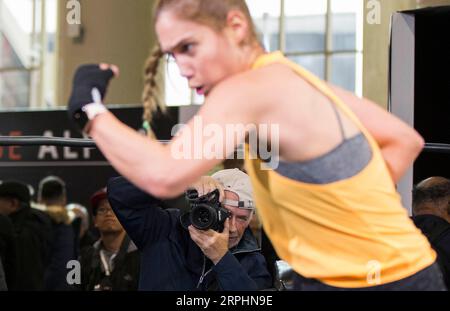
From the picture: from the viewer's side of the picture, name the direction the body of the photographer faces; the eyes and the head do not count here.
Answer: toward the camera

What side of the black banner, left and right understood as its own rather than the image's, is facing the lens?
front

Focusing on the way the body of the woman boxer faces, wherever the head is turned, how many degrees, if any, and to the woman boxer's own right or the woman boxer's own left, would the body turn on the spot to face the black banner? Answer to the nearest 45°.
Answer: approximately 45° to the woman boxer's own right

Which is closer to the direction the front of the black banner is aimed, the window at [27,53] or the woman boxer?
the woman boxer

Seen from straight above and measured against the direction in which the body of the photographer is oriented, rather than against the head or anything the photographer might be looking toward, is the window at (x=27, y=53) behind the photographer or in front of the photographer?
behind

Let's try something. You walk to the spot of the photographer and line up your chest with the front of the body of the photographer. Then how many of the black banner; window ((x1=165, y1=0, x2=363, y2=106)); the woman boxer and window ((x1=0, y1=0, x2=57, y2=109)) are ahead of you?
1

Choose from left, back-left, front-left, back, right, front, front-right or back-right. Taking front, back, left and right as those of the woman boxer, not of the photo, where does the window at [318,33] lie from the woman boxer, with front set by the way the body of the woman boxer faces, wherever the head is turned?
front-right

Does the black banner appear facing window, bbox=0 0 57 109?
no

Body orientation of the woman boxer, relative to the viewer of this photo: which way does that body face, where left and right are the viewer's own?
facing away from the viewer and to the left of the viewer

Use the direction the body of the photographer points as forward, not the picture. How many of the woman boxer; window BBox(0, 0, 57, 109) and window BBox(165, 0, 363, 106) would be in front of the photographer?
1

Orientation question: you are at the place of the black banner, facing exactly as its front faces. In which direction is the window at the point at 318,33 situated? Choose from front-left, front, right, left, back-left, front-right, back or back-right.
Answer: back-left

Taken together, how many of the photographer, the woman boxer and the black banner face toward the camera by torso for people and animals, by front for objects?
2

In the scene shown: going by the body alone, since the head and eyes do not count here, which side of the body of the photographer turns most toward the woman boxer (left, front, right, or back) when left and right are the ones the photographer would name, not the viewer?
front

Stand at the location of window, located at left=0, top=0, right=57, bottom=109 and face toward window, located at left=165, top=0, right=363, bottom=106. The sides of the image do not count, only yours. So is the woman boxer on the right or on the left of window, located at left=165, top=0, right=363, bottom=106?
right
